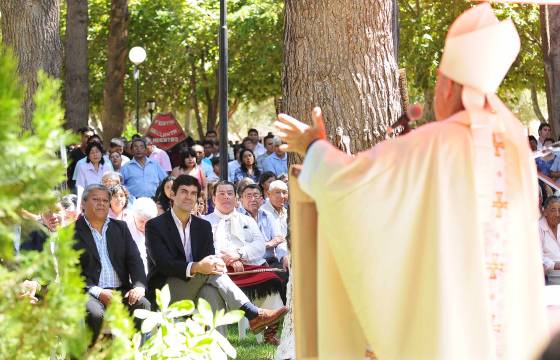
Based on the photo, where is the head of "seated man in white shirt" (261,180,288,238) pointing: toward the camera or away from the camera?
toward the camera

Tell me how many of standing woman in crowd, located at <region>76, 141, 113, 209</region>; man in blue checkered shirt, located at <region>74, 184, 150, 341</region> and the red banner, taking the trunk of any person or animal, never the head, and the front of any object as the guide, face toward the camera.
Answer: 3

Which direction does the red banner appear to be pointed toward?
toward the camera

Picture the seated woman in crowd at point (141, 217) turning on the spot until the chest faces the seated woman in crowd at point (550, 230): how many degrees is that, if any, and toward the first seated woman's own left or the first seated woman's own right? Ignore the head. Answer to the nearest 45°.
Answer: approximately 45° to the first seated woman's own left

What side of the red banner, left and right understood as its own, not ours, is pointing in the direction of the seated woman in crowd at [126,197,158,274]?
front

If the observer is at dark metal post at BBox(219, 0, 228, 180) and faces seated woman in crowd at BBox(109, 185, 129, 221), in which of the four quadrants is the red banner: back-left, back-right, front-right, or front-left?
back-right

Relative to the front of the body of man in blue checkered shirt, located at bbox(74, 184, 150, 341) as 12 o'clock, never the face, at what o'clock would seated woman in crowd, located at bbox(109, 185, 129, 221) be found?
The seated woman in crowd is roughly at 6 o'clock from the man in blue checkered shirt.

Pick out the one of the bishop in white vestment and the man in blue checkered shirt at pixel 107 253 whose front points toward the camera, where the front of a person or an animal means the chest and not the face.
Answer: the man in blue checkered shirt

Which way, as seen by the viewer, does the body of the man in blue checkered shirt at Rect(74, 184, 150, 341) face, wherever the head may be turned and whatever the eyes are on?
toward the camera

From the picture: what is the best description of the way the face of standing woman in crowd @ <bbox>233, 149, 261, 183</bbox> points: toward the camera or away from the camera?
toward the camera

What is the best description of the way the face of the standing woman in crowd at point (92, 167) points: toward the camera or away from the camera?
toward the camera

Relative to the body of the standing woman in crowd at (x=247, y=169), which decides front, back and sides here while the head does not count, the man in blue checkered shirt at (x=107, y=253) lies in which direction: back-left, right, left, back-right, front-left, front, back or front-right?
front

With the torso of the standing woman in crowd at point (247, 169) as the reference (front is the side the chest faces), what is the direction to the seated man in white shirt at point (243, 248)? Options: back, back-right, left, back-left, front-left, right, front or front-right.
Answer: front
